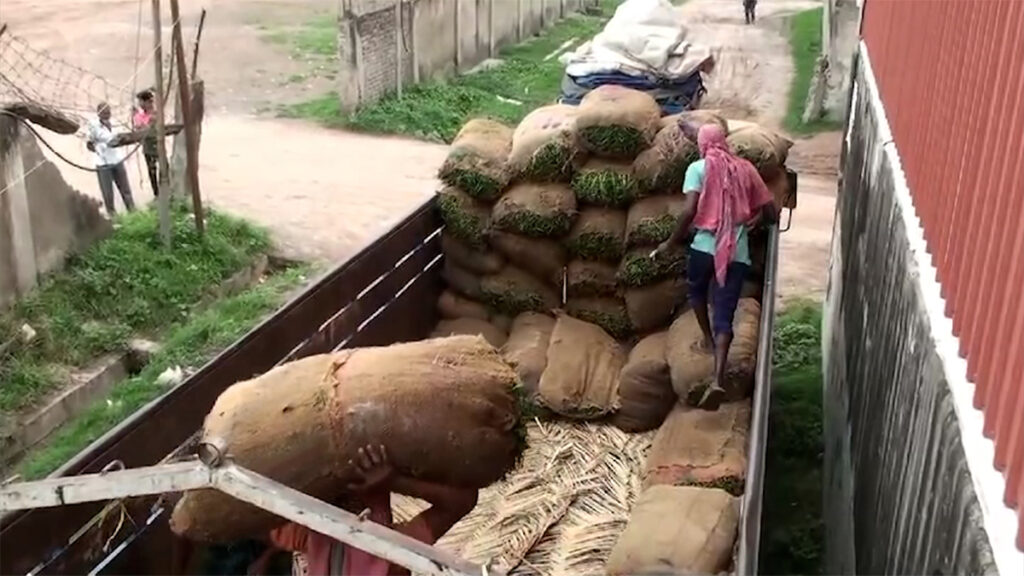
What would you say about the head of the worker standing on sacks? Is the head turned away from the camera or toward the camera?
away from the camera

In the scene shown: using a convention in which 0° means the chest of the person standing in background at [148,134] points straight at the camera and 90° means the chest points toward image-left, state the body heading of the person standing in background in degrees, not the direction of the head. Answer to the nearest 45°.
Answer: approximately 45°

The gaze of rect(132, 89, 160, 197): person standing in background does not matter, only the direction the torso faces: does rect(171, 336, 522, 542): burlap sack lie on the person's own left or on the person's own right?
on the person's own left

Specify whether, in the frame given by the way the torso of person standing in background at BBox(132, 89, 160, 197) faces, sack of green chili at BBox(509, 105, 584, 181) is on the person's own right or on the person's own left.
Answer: on the person's own left

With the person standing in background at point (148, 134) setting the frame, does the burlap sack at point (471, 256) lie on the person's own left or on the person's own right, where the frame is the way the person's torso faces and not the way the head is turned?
on the person's own left

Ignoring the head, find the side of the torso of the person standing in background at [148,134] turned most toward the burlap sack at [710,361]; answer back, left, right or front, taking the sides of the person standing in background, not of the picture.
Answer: front

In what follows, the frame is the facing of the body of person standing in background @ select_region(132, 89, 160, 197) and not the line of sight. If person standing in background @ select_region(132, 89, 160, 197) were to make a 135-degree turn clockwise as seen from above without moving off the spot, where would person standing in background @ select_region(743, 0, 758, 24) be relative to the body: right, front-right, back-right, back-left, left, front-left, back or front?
front-right

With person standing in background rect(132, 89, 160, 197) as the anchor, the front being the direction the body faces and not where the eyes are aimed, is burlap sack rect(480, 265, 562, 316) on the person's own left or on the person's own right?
on the person's own left
